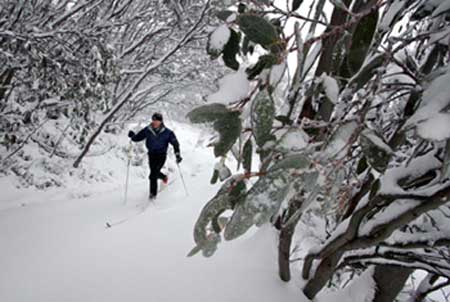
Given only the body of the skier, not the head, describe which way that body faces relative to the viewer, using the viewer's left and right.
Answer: facing the viewer and to the left of the viewer
